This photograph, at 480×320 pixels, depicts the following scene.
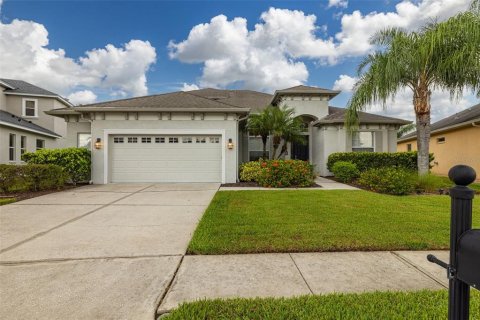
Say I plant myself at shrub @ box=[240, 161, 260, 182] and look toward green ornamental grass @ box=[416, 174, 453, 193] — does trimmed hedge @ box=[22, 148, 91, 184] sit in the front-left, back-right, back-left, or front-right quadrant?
back-right

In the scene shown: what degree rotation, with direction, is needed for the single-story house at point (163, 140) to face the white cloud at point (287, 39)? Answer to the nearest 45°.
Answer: approximately 135° to its left

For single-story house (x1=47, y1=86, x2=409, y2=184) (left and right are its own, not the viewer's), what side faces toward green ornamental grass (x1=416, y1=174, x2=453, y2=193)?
left

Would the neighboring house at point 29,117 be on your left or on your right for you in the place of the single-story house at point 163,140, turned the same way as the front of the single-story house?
on your right

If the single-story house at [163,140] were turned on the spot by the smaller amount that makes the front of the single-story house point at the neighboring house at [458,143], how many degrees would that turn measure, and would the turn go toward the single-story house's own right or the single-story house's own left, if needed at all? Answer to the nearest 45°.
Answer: approximately 90° to the single-story house's own left

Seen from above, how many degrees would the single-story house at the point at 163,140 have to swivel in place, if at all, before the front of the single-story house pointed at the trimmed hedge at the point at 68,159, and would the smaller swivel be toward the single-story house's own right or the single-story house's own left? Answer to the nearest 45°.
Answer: approximately 90° to the single-story house's own right

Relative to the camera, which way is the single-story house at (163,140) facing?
toward the camera

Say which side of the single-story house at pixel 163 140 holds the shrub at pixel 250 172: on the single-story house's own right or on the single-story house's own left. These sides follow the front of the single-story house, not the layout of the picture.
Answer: on the single-story house's own left

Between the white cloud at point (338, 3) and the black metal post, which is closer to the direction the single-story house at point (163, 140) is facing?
the black metal post

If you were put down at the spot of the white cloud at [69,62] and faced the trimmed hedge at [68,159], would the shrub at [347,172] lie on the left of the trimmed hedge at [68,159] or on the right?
left

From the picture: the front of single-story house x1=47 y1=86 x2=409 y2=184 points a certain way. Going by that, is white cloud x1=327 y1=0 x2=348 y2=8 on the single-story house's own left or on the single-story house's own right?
on the single-story house's own left

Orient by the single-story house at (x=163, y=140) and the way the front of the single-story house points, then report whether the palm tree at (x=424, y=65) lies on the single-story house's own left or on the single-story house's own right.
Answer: on the single-story house's own left

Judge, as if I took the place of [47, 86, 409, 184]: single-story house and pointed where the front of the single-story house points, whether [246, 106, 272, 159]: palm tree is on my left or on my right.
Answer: on my left
